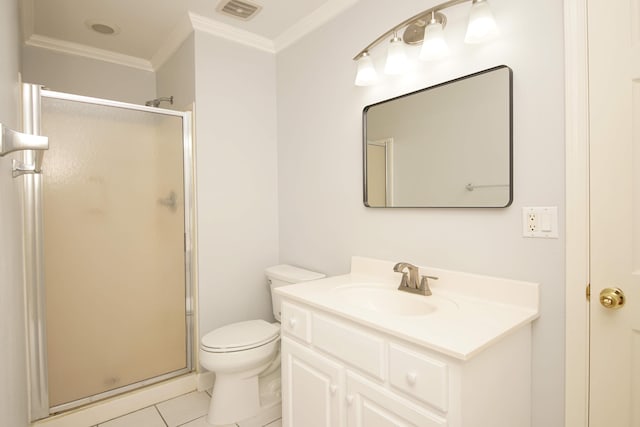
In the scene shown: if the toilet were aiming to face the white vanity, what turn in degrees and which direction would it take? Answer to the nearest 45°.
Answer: approximately 90° to its left

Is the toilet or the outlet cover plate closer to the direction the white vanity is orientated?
the toilet

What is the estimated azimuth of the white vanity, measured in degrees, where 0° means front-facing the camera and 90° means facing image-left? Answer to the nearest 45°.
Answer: approximately 45°

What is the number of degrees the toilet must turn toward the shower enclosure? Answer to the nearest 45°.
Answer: approximately 45° to its right

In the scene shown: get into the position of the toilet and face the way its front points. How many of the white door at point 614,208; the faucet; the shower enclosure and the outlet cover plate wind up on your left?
3

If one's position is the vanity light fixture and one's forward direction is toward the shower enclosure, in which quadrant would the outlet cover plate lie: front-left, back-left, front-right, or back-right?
back-left

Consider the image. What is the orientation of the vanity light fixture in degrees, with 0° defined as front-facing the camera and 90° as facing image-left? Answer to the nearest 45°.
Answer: approximately 45°
